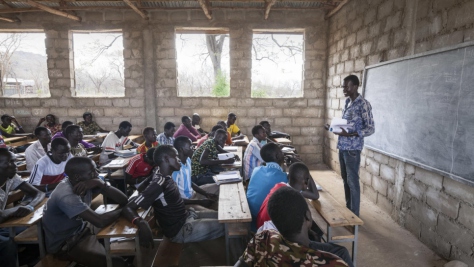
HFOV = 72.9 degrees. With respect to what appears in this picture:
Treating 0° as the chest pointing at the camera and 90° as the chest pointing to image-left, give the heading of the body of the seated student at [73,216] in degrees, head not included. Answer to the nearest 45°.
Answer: approximately 270°

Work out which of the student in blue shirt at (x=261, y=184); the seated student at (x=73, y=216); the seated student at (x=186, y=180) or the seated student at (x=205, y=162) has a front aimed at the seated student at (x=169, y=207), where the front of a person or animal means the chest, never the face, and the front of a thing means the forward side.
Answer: the seated student at (x=73, y=216)

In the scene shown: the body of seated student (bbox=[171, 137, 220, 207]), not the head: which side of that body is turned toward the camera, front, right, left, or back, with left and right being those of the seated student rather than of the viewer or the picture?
right

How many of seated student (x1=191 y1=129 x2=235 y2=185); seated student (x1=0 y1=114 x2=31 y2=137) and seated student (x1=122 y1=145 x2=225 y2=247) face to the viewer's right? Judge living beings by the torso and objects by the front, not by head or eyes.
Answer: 3

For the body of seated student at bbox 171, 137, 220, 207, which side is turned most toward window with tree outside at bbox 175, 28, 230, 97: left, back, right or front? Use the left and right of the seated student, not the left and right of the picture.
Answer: left

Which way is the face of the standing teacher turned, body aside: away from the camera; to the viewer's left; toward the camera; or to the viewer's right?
to the viewer's left

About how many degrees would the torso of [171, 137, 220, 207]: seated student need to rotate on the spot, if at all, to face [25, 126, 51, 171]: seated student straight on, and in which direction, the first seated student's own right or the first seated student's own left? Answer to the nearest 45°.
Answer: approximately 135° to the first seated student's own left

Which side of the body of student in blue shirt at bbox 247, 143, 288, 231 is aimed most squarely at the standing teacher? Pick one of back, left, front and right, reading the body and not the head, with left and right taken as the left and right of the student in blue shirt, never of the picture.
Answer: front

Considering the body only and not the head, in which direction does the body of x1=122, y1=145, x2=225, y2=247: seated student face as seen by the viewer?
to the viewer's right

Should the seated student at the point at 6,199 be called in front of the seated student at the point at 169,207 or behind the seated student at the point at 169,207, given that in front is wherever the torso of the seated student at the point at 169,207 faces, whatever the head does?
behind

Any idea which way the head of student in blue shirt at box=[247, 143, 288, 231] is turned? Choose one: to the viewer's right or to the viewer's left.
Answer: to the viewer's right

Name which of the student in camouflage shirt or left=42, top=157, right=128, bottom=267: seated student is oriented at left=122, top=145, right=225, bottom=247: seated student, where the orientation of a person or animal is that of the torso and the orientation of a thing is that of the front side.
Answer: left=42, top=157, right=128, bottom=267: seated student

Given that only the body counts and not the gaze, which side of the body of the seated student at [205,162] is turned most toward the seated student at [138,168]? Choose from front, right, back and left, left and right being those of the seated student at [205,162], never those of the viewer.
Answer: back

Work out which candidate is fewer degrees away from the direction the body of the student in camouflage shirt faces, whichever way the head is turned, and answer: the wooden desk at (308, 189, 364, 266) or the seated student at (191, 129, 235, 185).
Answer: the wooden desk

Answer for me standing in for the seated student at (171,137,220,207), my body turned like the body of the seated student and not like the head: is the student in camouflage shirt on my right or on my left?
on my right

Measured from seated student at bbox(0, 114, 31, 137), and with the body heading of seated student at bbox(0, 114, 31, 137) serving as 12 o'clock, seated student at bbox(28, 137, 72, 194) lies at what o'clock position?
seated student at bbox(28, 137, 72, 194) is roughly at 1 o'clock from seated student at bbox(0, 114, 31, 137).

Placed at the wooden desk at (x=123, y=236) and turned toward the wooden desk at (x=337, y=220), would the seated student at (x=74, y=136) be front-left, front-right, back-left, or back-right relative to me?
back-left
